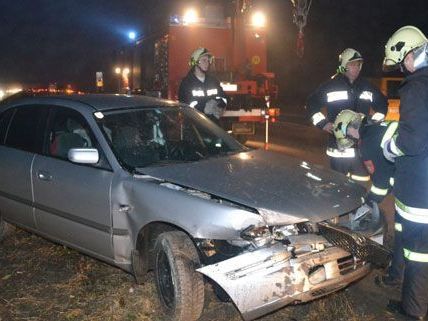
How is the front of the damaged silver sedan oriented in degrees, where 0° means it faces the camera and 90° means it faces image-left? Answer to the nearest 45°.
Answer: approximately 315°

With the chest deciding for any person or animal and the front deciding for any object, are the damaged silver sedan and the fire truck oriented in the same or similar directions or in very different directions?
very different directions

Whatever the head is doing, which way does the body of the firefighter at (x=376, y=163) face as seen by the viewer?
to the viewer's left

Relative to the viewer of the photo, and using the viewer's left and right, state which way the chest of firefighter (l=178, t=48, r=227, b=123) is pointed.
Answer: facing the viewer and to the right of the viewer

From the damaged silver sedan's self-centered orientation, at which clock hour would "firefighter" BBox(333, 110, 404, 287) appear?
The firefighter is roughly at 10 o'clock from the damaged silver sedan.

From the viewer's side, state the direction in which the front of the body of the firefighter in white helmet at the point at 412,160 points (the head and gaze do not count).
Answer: to the viewer's left
